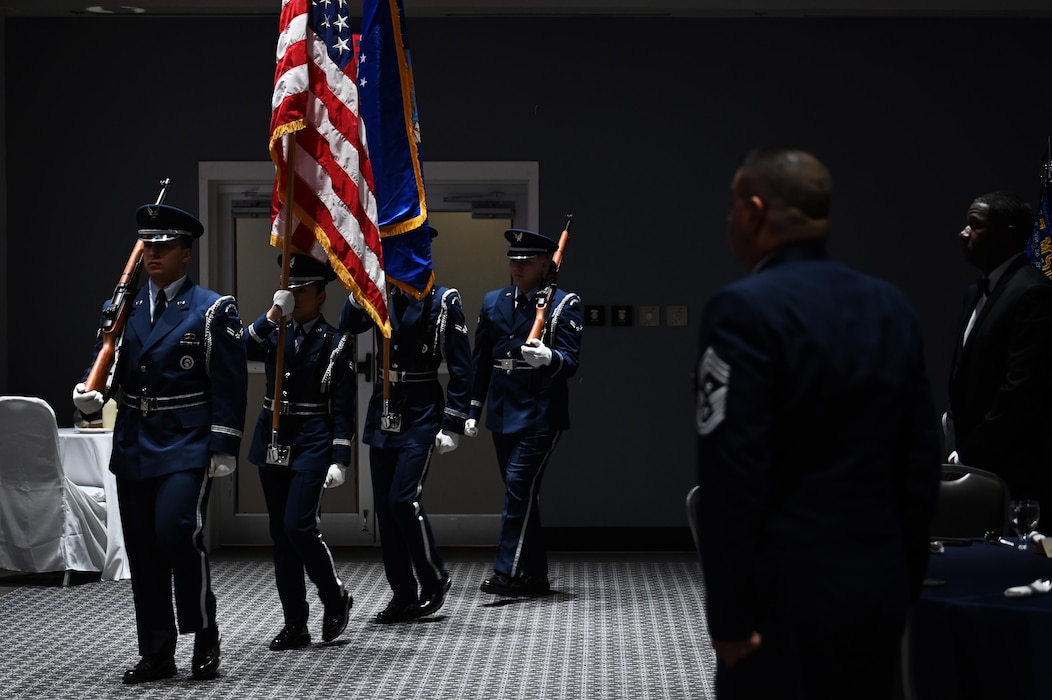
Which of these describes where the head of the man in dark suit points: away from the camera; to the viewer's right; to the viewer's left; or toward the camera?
to the viewer's left

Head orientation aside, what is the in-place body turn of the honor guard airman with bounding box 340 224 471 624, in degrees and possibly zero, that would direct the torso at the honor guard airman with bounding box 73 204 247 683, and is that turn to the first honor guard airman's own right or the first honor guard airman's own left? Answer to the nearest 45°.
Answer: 0° — they already face them

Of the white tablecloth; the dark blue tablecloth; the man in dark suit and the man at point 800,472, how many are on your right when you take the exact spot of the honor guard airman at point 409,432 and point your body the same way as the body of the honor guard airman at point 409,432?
1

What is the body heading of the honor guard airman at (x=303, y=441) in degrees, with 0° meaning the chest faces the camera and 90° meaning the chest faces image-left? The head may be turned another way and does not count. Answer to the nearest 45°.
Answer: approximately 45°

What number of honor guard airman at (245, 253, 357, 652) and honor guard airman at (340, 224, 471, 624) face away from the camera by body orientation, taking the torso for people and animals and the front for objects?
0

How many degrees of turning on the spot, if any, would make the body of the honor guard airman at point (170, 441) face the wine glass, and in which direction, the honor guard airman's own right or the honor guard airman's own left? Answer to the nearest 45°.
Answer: approximately 90° to the honor guard airman's own left

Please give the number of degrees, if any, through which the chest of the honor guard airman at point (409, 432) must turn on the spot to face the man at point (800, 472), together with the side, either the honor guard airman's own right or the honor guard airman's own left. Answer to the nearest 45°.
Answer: approximately 45° to the honor guard airman's own left

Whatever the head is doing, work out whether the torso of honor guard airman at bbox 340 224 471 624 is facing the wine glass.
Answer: no

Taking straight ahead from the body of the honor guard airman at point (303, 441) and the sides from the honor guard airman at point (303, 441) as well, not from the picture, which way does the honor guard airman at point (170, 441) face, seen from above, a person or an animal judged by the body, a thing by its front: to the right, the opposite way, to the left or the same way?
the same way

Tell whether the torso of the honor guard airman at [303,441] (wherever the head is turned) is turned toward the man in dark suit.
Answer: no

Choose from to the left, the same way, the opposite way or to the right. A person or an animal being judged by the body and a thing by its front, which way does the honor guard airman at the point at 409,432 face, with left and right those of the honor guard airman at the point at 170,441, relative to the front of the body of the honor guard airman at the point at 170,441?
the same way

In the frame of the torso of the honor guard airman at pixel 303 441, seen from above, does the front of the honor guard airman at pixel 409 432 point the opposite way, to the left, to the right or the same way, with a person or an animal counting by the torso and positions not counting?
the same way

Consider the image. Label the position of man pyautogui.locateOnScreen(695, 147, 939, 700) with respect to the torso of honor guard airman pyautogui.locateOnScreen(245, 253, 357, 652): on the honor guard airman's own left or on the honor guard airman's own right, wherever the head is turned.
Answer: on the honor guard airman's own left

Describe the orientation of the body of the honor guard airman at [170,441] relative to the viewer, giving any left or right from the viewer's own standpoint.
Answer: facing the viewer and to the left of the viewer
